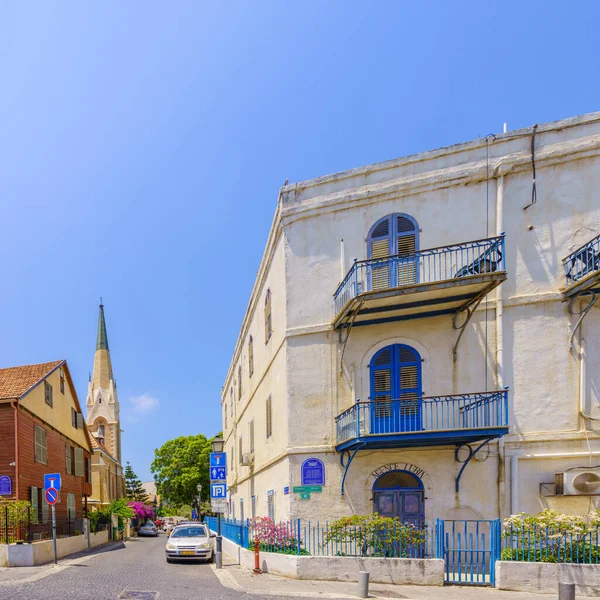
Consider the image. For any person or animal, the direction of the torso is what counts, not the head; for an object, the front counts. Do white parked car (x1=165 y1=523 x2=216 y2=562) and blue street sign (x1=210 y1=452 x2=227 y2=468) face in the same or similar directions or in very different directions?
same or similar directions

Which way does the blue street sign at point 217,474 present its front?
toward the camera

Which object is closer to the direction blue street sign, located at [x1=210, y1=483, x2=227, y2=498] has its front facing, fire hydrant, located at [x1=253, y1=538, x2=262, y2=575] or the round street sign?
the fire hydrant

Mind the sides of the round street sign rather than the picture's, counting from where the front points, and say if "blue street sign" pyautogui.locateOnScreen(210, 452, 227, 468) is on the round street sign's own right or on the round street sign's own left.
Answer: on the round street sign's own left

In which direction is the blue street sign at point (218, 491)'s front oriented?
toward the camera

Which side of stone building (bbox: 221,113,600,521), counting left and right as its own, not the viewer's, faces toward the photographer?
front

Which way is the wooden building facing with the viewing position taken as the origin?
facing the viewer and to the right of the viewer
